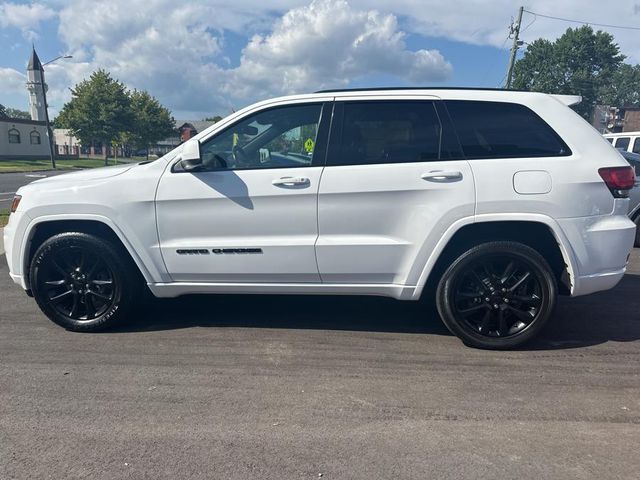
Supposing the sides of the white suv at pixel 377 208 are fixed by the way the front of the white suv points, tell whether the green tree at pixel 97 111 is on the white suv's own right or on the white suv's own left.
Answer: on the white suv's own right

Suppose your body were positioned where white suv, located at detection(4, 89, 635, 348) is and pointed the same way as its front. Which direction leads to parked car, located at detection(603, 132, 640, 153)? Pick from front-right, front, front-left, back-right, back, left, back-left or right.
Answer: back-right

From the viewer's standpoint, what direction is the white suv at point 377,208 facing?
to the viewer's left

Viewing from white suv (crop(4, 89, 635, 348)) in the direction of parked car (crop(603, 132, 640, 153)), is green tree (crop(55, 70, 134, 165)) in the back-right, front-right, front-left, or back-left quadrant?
front-left

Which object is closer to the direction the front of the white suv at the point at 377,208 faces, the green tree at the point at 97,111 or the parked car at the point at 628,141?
the green tree

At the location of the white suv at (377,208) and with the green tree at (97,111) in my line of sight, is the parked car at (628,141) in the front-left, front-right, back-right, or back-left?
front-right
